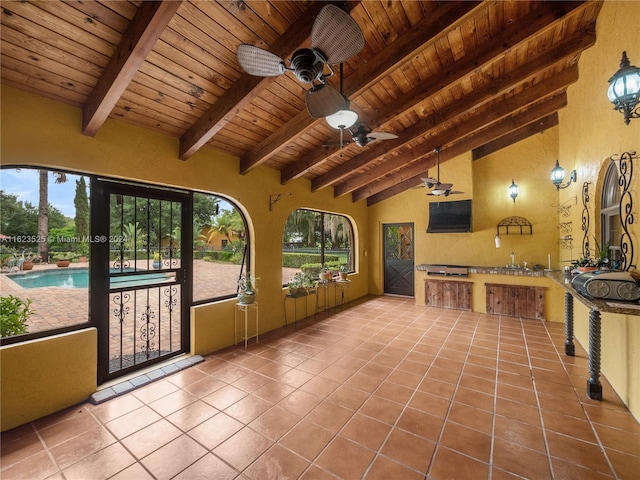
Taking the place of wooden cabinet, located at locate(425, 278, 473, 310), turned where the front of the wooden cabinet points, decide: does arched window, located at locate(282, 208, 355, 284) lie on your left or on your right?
on your right

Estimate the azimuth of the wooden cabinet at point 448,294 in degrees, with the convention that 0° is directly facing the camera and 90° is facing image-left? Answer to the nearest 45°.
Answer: approximately 0°

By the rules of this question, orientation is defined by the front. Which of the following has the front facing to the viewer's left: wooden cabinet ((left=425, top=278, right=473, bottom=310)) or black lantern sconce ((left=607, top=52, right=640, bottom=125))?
the black lantern sconce

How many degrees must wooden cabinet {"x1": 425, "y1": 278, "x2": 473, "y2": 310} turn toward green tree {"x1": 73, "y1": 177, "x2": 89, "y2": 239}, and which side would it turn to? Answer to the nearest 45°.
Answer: approximately 45° to its right

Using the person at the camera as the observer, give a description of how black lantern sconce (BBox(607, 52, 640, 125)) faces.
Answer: facing to the left of the viewer

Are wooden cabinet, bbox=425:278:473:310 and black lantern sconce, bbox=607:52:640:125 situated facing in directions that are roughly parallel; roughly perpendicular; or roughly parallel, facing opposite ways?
roughly perpendicular

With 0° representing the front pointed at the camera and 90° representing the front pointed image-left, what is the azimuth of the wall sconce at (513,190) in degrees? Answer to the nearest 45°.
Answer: approximately 0°

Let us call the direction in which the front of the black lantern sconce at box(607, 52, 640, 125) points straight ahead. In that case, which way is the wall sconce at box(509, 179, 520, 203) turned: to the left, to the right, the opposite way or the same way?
to the left

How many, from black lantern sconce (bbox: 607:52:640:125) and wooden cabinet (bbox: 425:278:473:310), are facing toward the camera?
1
